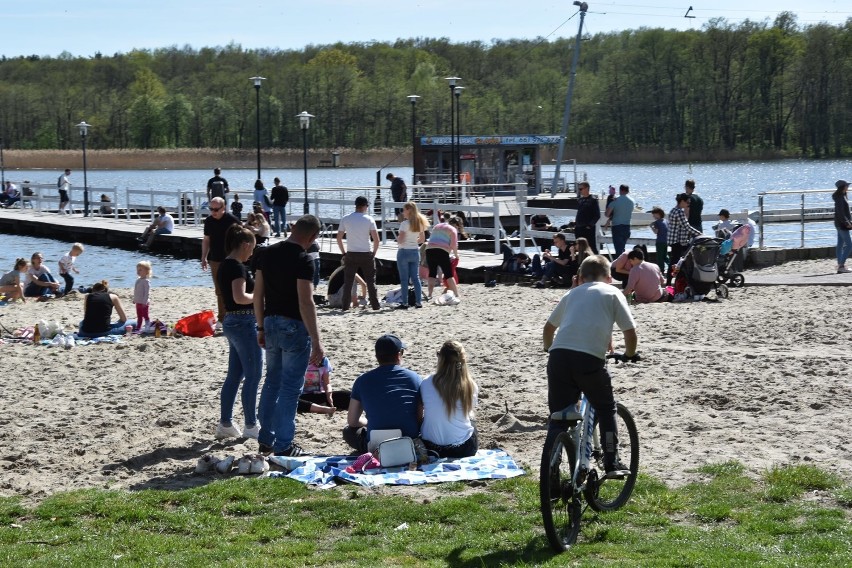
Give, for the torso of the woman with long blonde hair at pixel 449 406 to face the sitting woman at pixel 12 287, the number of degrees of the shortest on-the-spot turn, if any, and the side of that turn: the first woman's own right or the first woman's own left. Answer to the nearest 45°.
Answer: approximately 45° to the first woman's own left

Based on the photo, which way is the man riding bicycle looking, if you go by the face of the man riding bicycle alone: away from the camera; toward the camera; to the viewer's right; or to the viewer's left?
away from the camera

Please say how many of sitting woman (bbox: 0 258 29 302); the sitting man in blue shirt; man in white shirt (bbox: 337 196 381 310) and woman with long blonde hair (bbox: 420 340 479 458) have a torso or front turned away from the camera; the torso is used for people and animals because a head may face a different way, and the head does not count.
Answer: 3

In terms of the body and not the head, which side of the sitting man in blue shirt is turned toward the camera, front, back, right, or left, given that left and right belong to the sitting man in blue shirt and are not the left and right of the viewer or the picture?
back

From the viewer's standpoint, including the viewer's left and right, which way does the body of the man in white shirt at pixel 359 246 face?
facing away from the viewer

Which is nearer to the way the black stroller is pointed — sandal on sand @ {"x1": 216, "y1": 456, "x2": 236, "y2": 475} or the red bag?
the red bag

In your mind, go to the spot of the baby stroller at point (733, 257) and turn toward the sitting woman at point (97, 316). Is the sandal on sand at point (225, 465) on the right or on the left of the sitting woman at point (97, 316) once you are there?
left

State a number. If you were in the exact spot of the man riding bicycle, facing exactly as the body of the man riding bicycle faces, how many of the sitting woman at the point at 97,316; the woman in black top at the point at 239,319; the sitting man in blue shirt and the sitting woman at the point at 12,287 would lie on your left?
4

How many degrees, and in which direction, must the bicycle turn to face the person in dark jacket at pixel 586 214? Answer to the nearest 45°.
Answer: approximately 45° to its left

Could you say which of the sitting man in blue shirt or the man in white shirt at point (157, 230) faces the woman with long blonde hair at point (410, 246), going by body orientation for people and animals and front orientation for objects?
the sitting man in blue shirt
